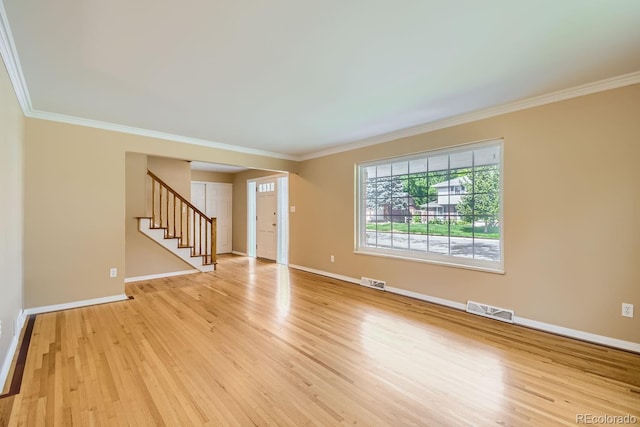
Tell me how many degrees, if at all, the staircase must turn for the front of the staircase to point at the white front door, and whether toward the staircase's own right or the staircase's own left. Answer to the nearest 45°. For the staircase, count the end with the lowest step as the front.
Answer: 0° — it already faces it

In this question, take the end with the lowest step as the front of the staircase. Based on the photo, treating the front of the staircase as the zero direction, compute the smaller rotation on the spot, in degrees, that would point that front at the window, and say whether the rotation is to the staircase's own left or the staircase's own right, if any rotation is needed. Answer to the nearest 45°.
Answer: approximately 45° to the staircase's own right

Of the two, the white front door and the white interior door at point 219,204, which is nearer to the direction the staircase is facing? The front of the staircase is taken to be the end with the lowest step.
the white front door

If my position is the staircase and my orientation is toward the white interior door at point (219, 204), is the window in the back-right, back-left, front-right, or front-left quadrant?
back-right

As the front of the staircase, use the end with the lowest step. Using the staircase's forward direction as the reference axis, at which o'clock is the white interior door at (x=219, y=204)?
The white interior door is roughly at 10 o'clock from the staircase.

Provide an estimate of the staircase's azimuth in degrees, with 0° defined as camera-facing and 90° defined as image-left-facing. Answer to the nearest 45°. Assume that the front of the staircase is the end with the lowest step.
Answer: approximately 270°

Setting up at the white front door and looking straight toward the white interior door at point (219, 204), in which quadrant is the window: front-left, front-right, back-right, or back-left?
back-left
